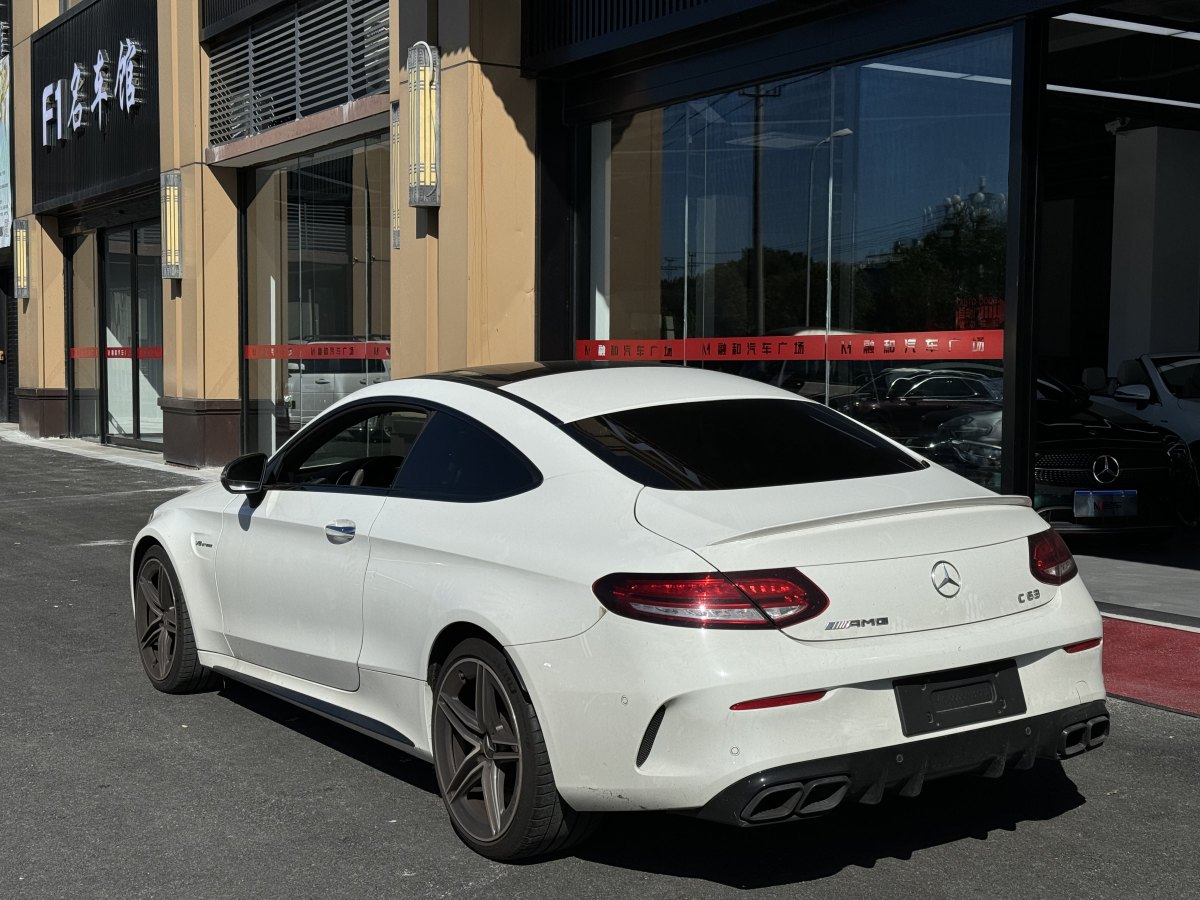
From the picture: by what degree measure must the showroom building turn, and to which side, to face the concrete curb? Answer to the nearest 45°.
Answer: approximately 90° to its right

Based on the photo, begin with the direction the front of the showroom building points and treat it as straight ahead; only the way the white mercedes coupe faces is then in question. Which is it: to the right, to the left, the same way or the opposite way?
to the right

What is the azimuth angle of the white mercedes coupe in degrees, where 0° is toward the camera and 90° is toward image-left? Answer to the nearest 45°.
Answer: approximately 135°

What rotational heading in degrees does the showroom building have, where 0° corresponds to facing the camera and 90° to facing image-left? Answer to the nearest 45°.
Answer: approximately 45°
